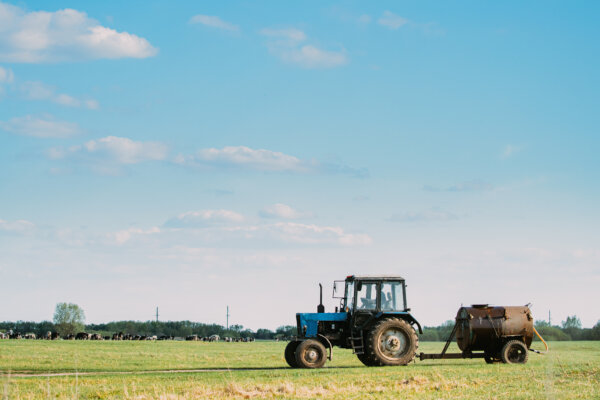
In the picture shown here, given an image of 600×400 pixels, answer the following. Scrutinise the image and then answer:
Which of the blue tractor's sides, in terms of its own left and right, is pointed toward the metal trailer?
back

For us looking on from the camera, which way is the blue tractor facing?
facing to the left of the viewer
